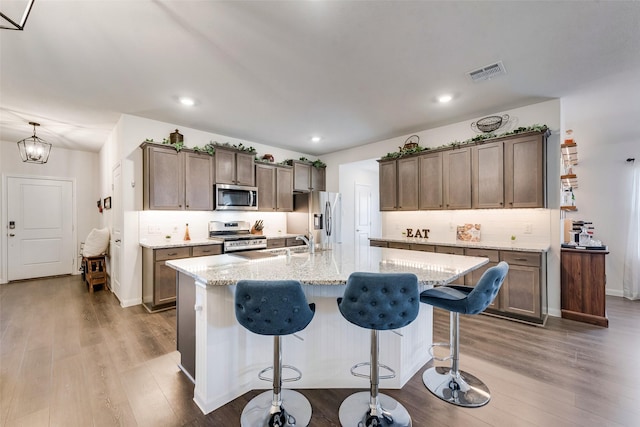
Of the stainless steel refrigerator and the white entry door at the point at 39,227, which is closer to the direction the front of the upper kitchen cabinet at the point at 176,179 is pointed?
the stainless steel refrigerator

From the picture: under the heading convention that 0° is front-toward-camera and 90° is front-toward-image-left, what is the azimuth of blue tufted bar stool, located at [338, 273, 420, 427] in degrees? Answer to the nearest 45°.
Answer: approximately 180°

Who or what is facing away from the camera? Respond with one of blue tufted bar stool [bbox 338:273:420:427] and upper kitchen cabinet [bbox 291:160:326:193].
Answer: the blue tufted bar stool

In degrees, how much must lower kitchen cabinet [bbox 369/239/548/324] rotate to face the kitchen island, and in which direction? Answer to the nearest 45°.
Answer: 0° — it already faces it

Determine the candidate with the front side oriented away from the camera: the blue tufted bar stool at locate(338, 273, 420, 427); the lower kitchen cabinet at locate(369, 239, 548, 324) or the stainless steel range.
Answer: the blue tufted bar stool

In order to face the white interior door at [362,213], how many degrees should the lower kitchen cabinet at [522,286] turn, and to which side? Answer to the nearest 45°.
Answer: approximately 90° to its right

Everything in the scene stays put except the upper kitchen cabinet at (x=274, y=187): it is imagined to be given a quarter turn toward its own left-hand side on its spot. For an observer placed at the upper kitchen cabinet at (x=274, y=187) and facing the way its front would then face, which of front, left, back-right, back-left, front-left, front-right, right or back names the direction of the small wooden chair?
back-left

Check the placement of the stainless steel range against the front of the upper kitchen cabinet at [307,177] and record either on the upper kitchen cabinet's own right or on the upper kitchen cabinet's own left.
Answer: on the upper kitchen cabinet's own right

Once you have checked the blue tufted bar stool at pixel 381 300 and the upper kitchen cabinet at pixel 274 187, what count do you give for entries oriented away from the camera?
1

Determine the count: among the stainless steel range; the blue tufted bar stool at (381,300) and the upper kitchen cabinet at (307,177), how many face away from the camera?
1

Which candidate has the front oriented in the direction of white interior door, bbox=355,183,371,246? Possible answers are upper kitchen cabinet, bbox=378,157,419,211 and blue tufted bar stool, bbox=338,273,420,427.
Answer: the blue tufted bar stool

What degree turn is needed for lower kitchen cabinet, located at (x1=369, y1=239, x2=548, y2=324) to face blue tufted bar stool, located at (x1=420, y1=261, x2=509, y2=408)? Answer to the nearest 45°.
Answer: approximately 45° to its left

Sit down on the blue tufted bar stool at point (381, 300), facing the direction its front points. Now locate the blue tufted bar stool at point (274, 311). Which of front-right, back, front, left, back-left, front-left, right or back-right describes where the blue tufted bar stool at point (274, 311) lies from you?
left

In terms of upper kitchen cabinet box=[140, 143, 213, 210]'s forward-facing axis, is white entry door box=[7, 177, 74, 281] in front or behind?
behind
